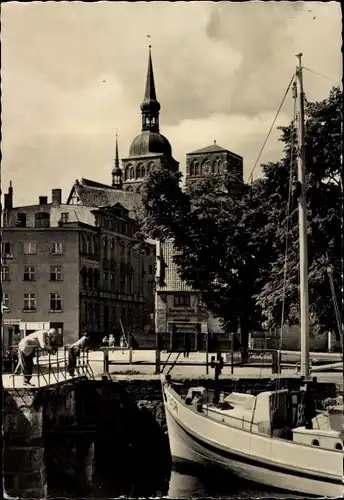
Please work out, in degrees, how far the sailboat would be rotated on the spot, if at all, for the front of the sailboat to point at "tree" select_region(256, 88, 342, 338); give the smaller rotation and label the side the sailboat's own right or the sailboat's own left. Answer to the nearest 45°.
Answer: approximately 45° to the sailboat's own right

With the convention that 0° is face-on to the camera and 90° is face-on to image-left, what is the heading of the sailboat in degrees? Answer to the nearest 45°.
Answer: approximately 135°

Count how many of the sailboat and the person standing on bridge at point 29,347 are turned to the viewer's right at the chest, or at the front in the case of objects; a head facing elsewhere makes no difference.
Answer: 1

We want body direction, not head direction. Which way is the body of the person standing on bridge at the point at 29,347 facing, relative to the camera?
to the viewer's right

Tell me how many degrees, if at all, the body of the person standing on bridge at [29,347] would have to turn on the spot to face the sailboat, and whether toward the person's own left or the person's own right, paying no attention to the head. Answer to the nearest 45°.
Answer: approximately 45° to the person's own right

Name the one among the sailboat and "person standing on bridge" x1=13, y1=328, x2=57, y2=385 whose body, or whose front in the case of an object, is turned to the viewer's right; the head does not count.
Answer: the person standing on bridge

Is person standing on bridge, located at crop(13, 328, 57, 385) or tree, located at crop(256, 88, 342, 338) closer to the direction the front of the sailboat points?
the person standing on bridge

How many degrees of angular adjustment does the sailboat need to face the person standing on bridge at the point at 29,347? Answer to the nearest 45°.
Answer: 0° — it already faces them
